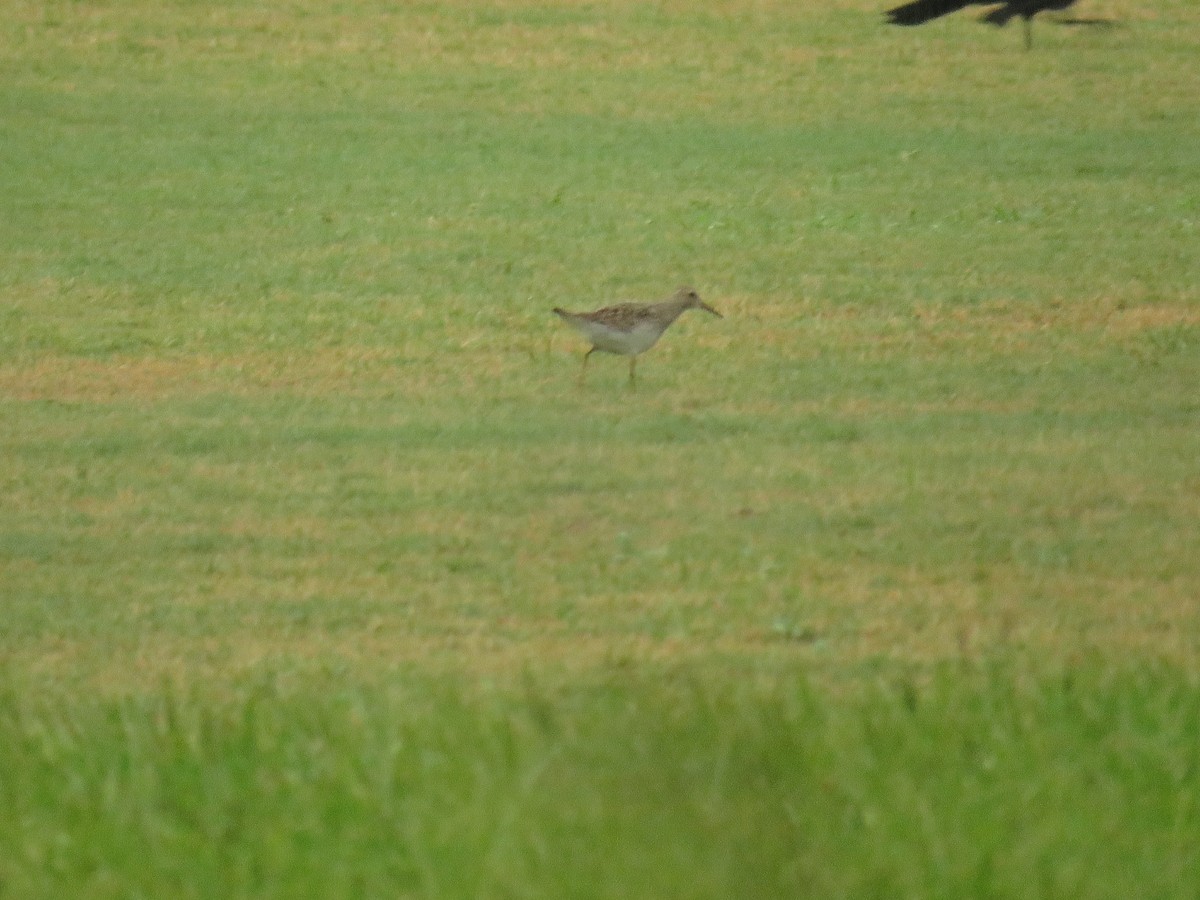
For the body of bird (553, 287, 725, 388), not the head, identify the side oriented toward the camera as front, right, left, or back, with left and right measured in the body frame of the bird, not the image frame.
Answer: right
